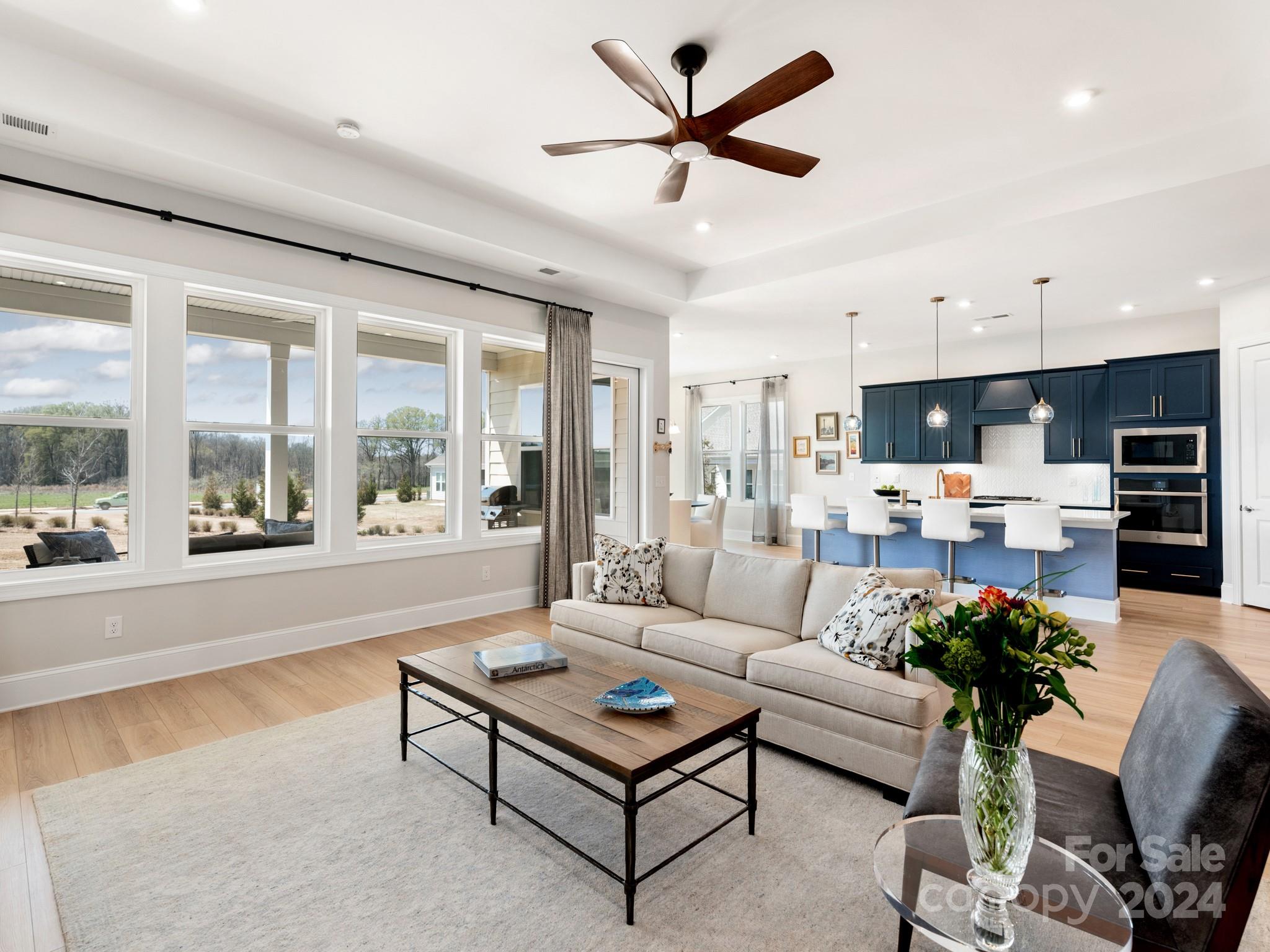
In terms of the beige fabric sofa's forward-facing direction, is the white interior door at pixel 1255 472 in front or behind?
behind

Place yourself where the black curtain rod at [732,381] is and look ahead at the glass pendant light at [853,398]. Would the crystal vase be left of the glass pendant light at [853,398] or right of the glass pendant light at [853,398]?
right

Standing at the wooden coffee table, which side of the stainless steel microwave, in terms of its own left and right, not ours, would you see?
front

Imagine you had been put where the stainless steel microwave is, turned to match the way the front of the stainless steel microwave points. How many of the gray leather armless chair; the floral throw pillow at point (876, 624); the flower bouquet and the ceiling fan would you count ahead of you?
4

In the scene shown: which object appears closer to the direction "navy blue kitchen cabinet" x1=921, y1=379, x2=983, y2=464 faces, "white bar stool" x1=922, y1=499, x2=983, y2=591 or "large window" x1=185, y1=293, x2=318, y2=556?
the white bar stool

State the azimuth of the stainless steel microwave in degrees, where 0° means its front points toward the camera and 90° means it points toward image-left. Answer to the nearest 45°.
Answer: approximately 0°

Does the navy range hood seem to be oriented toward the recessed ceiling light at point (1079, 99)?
yes

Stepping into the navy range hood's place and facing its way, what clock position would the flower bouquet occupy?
The flower bouquet is roughly at 12 o'clock from the navy range hood.

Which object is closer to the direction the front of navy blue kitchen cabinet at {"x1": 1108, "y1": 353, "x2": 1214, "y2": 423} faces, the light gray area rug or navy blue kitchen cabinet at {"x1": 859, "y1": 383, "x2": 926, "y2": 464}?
the light gray area rug

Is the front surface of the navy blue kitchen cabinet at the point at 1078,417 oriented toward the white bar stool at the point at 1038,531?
yes

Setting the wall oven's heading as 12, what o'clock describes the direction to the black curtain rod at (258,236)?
The black curtain rod is roughly at 1 o'clock from the wall oven.

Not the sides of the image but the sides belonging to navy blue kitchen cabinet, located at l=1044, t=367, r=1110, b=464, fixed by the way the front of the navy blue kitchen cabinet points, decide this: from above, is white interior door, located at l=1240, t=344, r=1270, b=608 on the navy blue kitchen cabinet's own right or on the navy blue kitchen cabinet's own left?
on the navy blue kitchen cabinet's own left

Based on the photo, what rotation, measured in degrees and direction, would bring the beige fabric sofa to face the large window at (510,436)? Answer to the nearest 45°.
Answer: approximately 90° to its right

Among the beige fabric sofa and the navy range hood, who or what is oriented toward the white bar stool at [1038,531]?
the navy range hood
